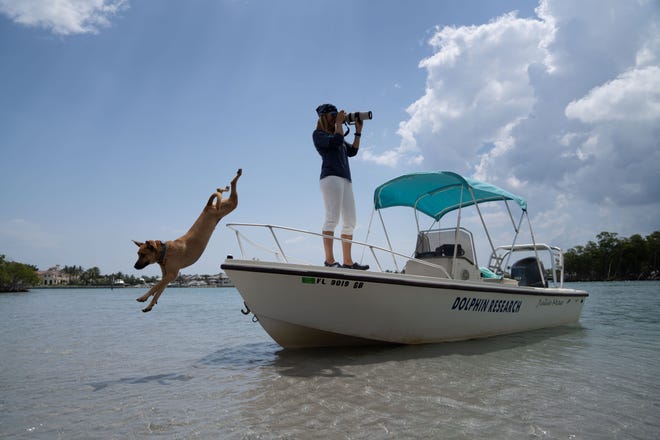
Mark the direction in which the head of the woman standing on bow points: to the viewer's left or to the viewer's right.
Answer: to the viewer's right

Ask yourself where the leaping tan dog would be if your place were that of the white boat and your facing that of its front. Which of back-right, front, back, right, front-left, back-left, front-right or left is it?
front

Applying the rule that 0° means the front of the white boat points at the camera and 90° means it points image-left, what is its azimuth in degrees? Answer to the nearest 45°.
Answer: approximately 45°
